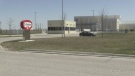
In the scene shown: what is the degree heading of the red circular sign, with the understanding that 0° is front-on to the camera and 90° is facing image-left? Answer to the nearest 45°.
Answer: approximately 0°
